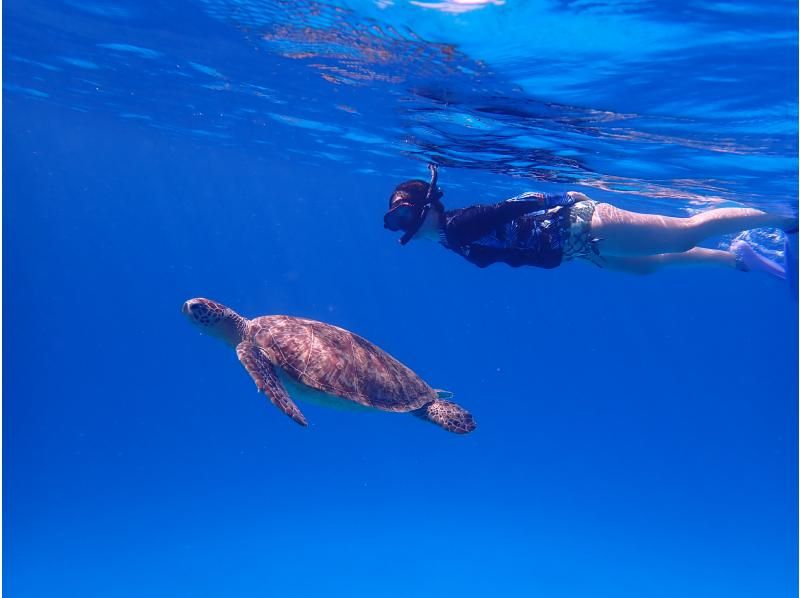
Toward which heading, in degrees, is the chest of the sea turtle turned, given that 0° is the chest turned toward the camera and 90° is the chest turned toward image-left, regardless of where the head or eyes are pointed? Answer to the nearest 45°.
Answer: approximately 90°
